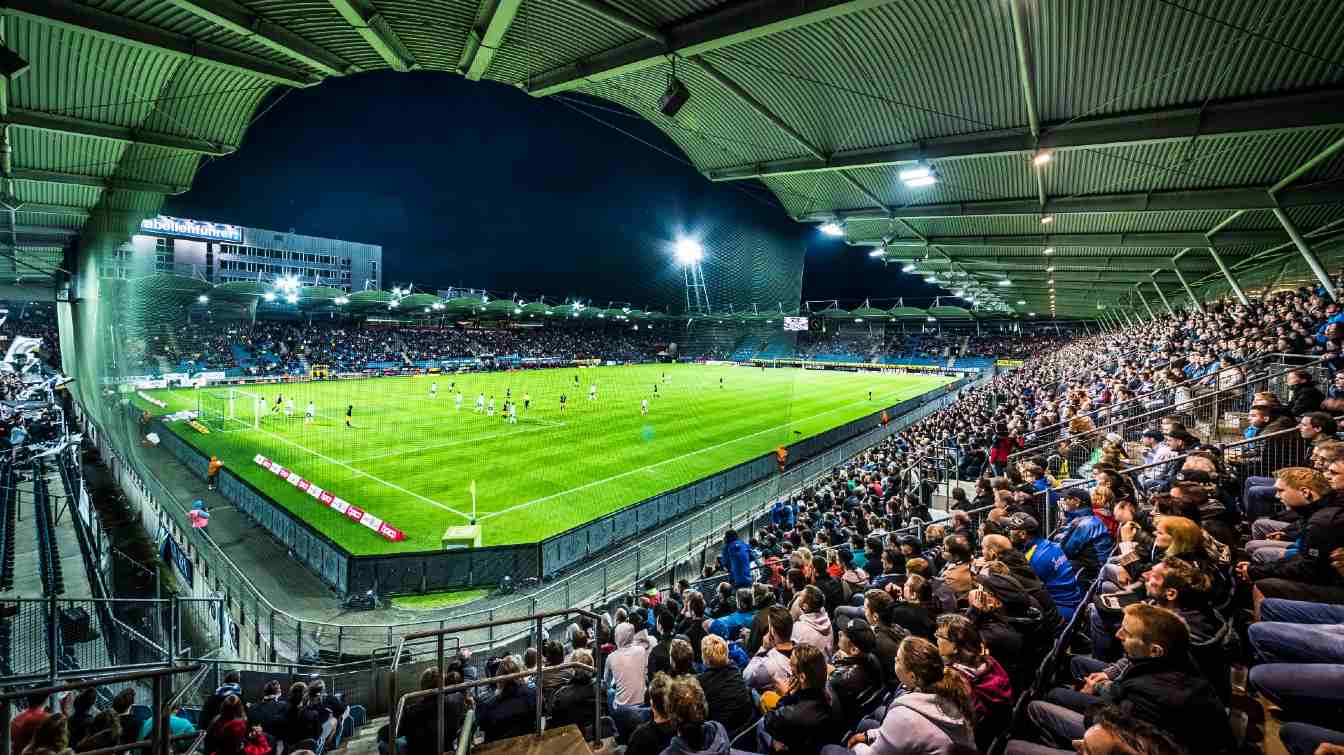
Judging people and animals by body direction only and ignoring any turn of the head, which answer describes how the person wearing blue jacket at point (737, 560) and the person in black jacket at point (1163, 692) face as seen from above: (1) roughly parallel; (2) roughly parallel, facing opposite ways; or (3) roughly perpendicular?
roughly parallel

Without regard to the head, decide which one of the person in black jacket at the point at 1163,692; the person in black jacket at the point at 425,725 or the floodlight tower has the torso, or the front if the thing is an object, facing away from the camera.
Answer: the person in black jacket at the point at 425,725

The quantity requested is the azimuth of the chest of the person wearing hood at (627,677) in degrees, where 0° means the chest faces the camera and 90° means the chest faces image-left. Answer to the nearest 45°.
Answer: approximately 180°

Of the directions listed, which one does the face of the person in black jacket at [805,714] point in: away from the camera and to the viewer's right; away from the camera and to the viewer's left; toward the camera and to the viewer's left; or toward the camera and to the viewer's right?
away from the camera and to the viewer's left

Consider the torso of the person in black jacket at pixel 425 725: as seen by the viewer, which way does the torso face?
away from the camera

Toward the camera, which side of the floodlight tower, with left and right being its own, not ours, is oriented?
front

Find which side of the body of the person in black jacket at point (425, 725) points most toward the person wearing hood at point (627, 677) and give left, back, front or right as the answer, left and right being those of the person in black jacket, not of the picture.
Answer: right

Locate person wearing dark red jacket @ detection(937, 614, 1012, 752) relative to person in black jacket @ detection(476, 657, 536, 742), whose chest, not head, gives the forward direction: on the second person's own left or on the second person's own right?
on the second person's own right

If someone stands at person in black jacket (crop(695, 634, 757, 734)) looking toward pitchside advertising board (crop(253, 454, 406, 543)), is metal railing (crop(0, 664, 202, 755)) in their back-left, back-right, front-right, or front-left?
front-left

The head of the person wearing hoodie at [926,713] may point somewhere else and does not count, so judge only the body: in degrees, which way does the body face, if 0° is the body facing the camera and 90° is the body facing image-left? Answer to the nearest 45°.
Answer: approximately 135°

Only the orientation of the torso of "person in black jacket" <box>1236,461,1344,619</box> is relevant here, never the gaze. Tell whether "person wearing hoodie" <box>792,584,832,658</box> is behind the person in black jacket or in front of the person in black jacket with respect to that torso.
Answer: in front

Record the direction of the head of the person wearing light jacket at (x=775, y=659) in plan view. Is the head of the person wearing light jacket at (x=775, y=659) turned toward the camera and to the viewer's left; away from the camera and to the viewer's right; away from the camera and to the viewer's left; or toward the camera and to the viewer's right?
away from the camera and to the viewer's left

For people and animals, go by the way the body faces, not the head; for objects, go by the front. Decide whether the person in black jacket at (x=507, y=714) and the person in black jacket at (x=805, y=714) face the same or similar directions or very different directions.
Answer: same or similar directions

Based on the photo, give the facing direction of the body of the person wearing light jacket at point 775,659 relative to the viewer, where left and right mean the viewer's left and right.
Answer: facing away from the viewer and to the left of the viewer

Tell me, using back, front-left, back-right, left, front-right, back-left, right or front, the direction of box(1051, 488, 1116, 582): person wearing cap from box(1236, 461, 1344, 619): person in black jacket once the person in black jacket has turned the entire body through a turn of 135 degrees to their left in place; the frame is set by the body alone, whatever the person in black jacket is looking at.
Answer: back

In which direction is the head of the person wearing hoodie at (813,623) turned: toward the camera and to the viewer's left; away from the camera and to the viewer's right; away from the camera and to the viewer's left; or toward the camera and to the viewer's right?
away from the camera and to the viewer's left

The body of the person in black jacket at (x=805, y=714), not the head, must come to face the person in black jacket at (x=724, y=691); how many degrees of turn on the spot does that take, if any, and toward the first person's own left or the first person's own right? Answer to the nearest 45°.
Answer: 0° — they already face them

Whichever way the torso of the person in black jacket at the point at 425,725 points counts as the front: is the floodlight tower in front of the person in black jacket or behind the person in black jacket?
in front
